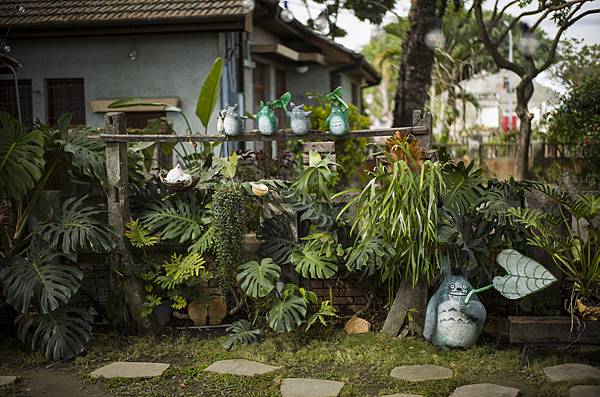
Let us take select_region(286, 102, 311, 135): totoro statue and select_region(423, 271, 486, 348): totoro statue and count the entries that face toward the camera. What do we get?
2

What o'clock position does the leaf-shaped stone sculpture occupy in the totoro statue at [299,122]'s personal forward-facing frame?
The leaf-shaped stone sculpture is roughly at 10 o'clock from the totoro statue.

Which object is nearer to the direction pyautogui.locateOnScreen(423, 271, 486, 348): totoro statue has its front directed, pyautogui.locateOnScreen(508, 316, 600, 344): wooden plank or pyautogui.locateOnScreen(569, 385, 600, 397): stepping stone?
the stepping stone

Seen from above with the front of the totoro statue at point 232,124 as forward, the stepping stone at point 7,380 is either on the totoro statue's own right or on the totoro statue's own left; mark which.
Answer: on the totoro statue's own right

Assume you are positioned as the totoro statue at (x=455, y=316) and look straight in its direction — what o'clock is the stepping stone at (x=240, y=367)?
The stepping stone is roughly at 2 o'clock from the totoro statue.

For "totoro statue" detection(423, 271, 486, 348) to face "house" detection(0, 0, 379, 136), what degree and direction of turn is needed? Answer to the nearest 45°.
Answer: approximately 135° to its right

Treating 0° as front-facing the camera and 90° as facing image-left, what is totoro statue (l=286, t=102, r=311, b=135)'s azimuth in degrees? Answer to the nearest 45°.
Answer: approximately 0°

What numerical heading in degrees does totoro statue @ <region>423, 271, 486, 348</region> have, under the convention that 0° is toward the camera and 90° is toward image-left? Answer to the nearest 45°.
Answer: approximately 0°
